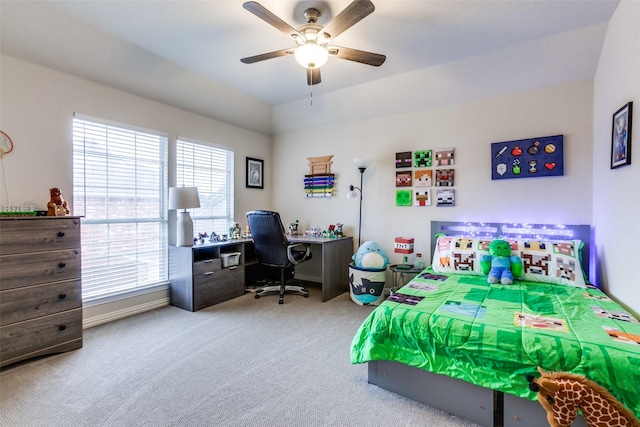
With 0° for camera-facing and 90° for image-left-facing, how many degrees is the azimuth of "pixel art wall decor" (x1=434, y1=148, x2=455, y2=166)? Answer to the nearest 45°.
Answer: approximately 0°

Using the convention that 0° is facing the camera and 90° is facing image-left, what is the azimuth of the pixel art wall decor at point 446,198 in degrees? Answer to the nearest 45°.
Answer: approximately 0°

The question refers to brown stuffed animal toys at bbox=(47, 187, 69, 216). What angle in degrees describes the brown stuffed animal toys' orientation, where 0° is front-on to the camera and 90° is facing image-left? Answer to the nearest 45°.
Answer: approximately 315°

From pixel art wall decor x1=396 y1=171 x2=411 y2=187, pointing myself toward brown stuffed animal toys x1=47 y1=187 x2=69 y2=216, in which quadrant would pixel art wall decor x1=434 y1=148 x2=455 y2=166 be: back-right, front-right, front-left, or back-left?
back-left
